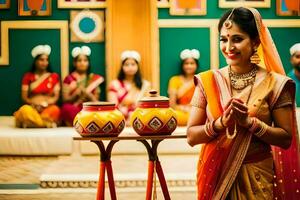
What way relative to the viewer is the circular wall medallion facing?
toward the camera

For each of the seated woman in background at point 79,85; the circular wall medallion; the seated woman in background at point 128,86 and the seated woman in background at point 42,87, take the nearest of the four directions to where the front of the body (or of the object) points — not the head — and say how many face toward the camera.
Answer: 4

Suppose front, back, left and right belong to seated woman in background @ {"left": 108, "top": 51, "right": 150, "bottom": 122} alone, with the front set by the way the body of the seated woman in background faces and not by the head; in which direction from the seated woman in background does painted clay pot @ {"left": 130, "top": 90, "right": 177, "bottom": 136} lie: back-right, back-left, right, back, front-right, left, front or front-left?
front

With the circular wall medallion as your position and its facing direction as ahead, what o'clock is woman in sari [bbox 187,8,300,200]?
The woman in sari is roughly at 12 o'clock from the circular wall medallion.

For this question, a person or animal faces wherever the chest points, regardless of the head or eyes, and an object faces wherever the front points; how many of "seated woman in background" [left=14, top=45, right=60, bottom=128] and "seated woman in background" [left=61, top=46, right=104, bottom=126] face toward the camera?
2

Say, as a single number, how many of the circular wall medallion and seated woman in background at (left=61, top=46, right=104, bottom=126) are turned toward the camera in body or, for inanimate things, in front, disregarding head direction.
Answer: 2

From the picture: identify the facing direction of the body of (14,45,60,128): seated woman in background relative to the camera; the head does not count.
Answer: toward the camera

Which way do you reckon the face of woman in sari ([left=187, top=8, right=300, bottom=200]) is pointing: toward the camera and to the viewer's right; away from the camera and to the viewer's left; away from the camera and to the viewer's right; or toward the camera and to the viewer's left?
toward the camera and to the viewer's left
